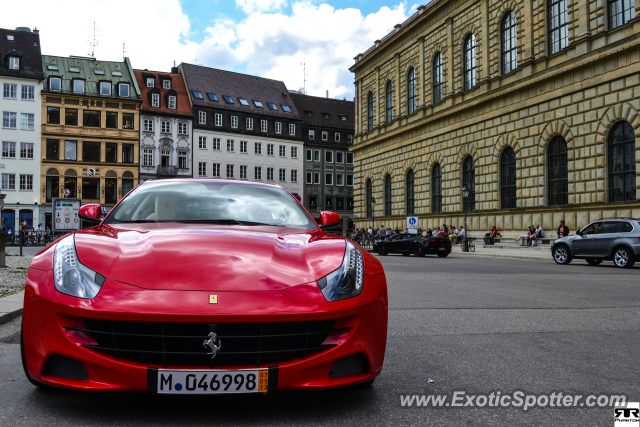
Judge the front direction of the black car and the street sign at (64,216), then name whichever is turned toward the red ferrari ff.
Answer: the street sign

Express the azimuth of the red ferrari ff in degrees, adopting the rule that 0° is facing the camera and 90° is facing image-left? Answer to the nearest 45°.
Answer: approximately 0°

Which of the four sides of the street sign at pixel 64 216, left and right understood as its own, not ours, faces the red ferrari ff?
front

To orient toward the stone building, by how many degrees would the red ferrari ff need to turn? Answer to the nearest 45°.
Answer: approximately 135° to its left

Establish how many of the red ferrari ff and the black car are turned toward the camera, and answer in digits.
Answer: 1

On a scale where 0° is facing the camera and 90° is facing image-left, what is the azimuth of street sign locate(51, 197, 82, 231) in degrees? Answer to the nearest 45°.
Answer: approximately 0°

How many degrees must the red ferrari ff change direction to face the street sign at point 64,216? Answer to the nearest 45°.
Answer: approximately 180°

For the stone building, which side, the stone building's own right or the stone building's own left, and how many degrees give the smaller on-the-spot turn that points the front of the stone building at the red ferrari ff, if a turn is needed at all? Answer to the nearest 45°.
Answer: approximately 45° to the stone building's own left

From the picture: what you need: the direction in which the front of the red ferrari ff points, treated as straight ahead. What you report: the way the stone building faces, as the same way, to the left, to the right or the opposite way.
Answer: to the right

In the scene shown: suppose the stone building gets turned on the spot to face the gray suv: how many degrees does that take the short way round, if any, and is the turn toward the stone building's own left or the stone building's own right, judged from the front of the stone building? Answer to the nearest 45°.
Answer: approximately 45° to the stone building's own left

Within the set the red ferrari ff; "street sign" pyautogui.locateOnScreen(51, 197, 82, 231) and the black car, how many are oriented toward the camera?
2
